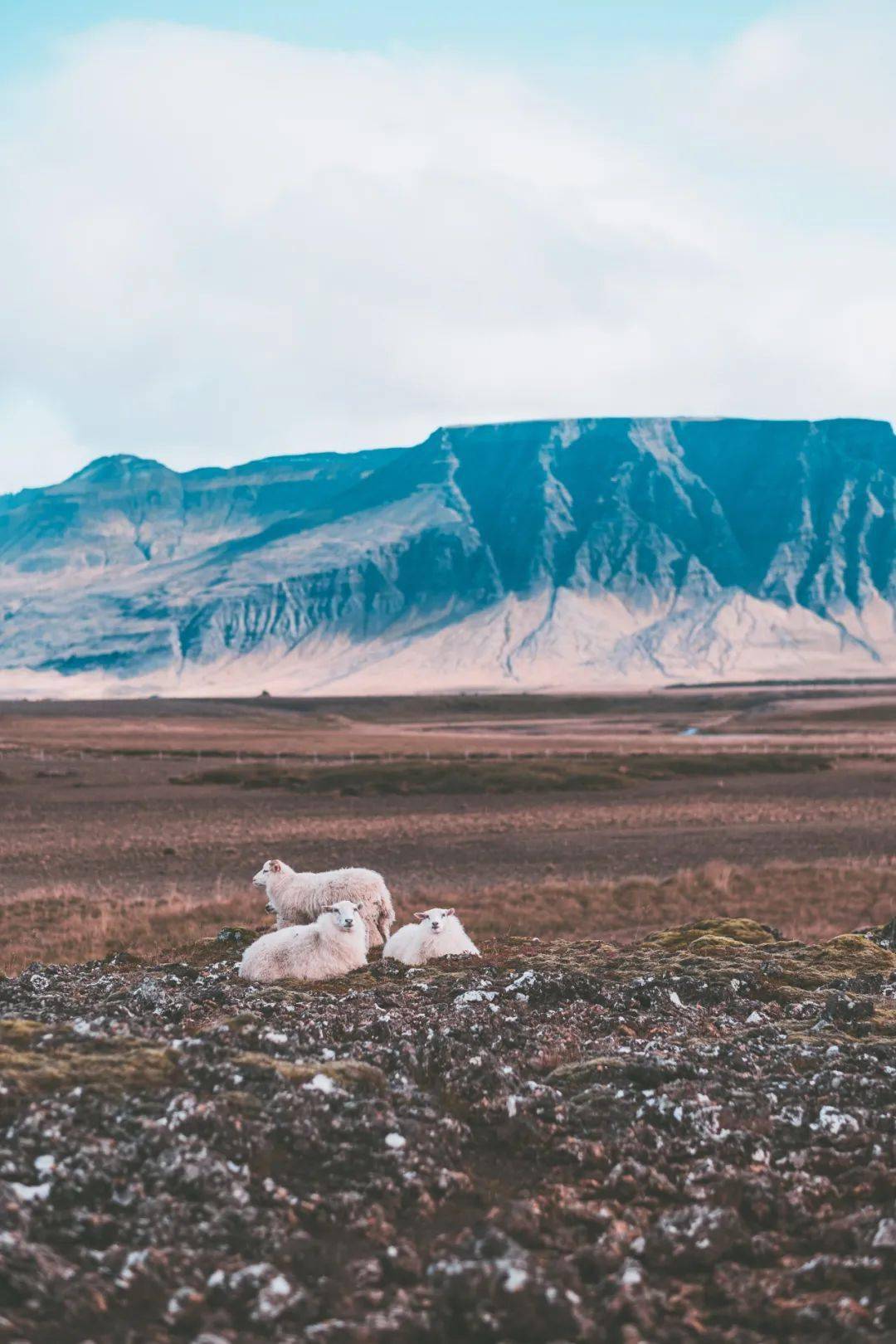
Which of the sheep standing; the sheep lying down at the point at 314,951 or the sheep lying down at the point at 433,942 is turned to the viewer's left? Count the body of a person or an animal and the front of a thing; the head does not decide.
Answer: the sheep standing

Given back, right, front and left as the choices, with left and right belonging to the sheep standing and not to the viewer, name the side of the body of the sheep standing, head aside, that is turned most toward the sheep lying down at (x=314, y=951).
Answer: left

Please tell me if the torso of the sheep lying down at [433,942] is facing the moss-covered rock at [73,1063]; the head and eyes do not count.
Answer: no

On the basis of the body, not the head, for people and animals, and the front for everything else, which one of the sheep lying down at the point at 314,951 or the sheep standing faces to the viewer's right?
the sheep lying down

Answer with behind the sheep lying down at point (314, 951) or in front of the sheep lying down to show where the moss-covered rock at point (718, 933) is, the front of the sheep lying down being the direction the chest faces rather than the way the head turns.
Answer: in front

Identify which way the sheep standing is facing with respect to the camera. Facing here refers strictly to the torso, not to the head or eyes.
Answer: to the viewer's left

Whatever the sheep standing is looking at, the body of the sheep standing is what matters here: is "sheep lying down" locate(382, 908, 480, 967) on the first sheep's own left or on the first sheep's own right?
on the first sheep's own left

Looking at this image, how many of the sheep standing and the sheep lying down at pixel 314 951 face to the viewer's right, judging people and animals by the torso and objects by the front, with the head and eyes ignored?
1

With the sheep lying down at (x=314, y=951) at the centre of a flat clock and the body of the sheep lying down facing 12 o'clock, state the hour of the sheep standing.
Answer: The sheep standing is roughly at 9 o'clock from the sheep lying down.

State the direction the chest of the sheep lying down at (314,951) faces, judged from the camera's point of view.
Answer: to the viewer's right

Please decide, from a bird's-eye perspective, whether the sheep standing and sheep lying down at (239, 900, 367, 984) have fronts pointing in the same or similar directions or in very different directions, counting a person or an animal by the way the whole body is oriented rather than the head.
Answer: very different directions

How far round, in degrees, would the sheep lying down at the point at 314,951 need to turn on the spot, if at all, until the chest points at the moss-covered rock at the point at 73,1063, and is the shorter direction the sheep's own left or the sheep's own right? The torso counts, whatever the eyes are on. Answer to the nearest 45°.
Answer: approximately 90° to the sheep's own right

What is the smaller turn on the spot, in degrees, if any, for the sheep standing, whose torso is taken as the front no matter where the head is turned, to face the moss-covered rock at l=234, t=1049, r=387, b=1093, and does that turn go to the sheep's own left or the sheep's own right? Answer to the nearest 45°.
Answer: approximately 90° to the sheep's own left
